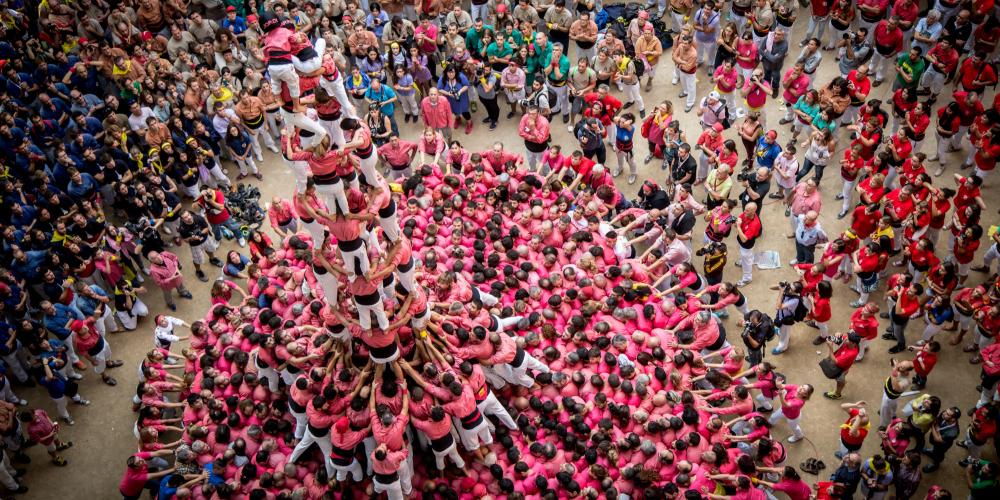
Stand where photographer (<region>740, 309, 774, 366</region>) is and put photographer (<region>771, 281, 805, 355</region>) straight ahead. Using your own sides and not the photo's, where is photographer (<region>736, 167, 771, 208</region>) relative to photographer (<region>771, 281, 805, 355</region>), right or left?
left

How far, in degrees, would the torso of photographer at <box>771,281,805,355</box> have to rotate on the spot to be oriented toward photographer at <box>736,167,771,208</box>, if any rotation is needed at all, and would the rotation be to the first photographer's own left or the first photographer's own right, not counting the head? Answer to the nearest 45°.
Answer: approximately 45° to the first photographer's own right

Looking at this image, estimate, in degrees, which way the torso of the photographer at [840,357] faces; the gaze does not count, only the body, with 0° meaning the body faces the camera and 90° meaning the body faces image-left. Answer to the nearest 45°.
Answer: approximately 90°

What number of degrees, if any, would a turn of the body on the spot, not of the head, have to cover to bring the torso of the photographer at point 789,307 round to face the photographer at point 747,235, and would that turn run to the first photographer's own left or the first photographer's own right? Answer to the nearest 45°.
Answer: approximately 45° to the first photographer's own right

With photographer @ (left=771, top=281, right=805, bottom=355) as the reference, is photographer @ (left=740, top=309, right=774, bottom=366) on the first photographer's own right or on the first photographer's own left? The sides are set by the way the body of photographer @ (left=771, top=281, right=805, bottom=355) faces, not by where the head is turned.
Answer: on the first photographer's own left

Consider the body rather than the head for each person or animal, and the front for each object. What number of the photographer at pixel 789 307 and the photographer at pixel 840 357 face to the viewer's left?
2

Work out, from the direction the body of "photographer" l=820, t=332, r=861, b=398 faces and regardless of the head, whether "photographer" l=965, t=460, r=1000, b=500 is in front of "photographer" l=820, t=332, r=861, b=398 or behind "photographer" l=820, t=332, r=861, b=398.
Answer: behind

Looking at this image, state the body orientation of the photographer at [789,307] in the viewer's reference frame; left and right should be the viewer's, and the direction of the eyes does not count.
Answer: facing to the left of the viewer

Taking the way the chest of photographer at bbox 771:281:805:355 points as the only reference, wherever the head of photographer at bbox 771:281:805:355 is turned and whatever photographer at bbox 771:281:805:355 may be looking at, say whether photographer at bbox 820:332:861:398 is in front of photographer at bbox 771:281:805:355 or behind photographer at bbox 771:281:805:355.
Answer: behind

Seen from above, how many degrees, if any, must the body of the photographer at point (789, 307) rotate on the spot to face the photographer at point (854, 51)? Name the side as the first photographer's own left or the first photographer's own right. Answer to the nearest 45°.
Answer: approximately 90° to the first photographer's own right
